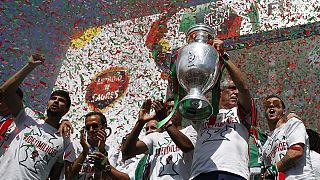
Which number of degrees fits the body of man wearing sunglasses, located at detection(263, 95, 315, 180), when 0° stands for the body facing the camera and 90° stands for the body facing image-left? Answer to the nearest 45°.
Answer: approximately 45°
